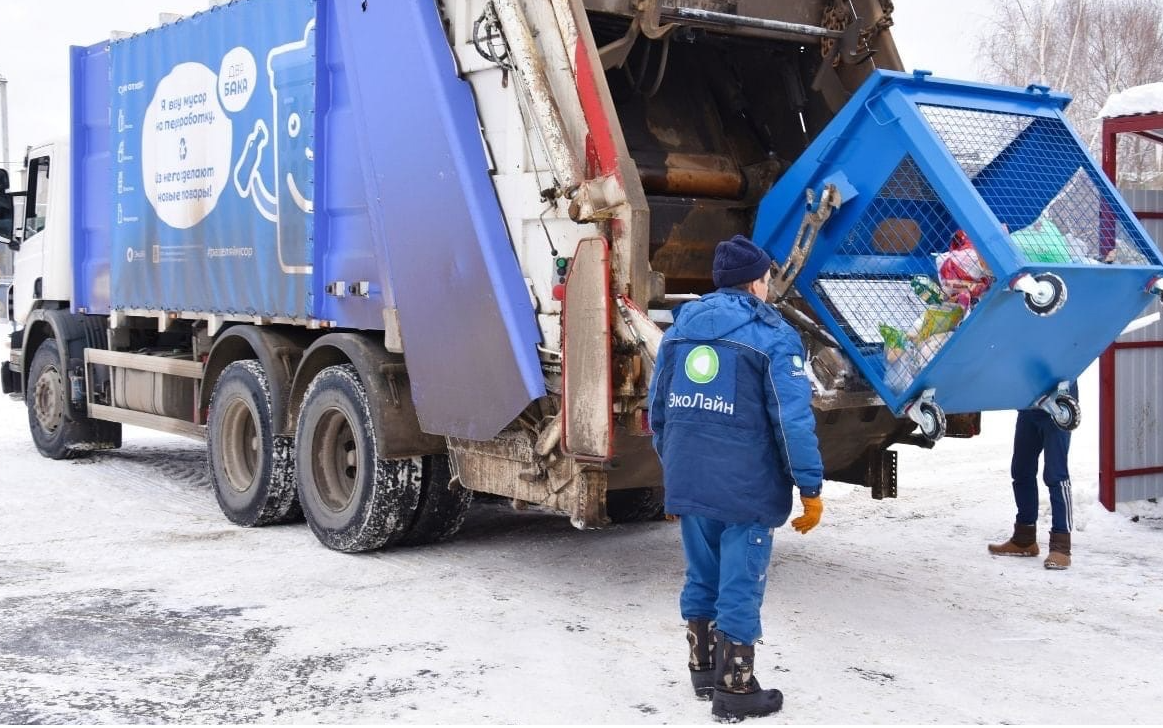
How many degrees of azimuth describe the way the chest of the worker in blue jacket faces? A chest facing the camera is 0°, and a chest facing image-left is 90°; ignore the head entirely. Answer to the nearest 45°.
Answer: approximately 225°

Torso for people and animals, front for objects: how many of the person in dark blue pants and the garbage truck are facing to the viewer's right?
0

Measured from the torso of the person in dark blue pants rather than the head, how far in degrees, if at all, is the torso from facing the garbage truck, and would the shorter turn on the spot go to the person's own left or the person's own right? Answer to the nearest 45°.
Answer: approximately 45° to the person's own right

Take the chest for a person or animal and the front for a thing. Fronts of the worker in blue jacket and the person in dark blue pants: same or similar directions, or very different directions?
very different directions

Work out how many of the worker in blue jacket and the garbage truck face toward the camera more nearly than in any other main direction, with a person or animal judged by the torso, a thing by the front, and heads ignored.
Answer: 0

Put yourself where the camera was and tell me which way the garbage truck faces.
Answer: facing away from the viewer and to the left of the viewer

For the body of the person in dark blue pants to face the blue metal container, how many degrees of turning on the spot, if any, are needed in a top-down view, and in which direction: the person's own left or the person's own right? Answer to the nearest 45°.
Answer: approximately 45° to the person's own left

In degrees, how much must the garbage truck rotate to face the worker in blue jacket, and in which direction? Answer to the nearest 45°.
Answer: approximately 180°

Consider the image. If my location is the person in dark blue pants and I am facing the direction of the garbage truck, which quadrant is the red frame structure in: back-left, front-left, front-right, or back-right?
back-right

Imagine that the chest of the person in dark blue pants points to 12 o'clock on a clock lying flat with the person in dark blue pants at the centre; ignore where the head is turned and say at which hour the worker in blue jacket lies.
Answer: The worker in blue jacket is roughly at 11 o'clock from the person in dark blue pants.

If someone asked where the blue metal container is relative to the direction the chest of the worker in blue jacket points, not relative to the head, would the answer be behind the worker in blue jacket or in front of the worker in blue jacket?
in front

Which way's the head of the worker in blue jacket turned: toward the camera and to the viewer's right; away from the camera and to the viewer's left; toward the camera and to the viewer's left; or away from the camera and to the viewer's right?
away from the camera and to the viewer's right
